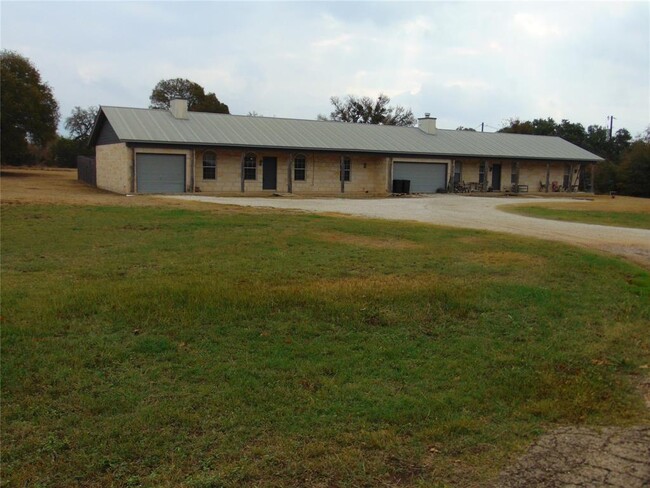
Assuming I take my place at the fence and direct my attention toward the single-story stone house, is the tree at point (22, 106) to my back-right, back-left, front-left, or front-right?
back-left

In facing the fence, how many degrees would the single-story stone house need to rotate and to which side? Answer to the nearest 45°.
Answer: approximately 135° to its right

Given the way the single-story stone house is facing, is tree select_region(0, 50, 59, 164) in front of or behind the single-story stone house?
behind

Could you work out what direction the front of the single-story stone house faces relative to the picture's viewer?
facing the viewer and to the right of the viewer

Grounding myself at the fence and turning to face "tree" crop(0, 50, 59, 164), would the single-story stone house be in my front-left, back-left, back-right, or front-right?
back-right
